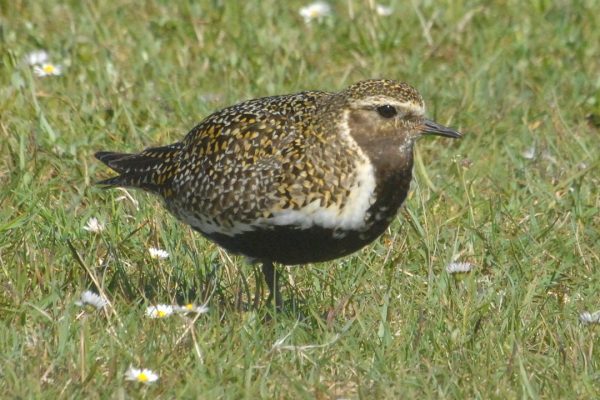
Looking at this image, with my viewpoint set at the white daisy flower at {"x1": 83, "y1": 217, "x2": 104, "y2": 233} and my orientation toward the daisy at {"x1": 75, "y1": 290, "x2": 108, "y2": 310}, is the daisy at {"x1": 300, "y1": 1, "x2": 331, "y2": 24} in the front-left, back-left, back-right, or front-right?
back-left

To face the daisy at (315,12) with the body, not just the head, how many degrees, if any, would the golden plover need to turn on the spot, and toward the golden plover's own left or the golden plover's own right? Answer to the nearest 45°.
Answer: approximately 90° to the golden plover's own left

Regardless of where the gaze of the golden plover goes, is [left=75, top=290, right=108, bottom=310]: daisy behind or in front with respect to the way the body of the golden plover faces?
behind

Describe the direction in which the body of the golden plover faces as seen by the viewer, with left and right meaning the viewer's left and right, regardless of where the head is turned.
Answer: facing to the right of the viewer

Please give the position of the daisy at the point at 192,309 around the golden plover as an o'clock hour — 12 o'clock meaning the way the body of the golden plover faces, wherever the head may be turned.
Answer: The daisy is roughly at 5 o'clock from the golden plover.

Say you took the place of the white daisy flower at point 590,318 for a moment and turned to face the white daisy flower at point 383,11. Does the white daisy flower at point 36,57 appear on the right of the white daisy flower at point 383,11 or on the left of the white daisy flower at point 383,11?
left

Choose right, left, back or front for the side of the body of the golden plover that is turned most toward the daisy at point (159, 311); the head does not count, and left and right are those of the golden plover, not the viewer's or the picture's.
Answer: back

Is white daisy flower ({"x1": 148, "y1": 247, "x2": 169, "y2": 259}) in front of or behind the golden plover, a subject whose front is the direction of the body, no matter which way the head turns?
behind

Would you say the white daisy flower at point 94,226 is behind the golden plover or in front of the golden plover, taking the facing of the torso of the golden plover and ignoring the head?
behind
